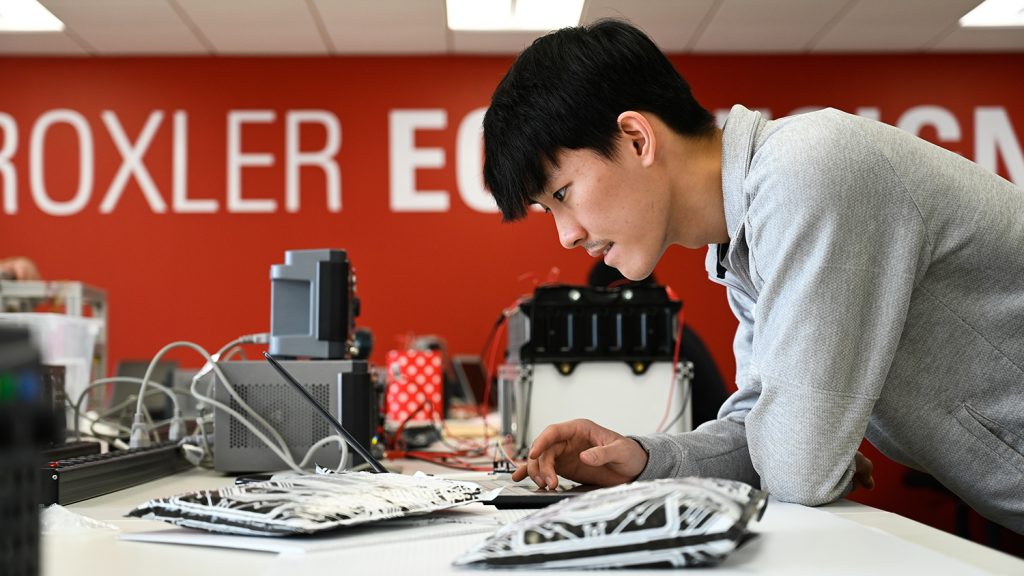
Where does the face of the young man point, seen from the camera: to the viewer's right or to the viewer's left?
to the viewer's left

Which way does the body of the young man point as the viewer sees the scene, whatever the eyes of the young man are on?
to the viewer's left

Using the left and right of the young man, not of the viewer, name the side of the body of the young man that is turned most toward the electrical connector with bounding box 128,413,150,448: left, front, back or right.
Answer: front

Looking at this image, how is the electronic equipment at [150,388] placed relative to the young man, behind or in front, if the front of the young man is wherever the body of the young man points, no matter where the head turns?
in front

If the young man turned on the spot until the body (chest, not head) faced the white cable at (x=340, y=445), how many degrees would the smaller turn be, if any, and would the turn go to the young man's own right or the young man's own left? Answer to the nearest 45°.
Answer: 0° — they already face it
